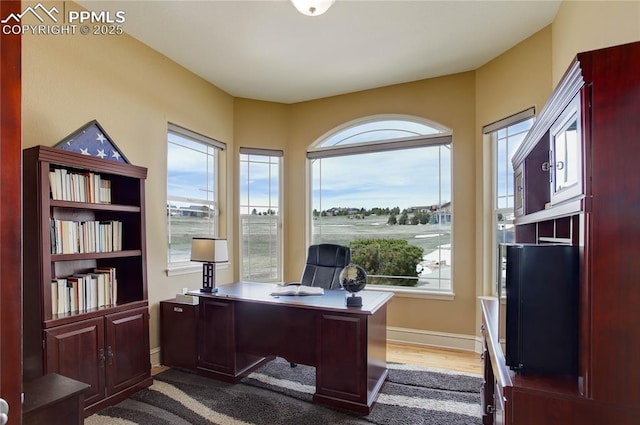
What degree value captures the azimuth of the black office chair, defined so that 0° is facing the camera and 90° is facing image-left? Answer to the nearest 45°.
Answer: approximately 45°

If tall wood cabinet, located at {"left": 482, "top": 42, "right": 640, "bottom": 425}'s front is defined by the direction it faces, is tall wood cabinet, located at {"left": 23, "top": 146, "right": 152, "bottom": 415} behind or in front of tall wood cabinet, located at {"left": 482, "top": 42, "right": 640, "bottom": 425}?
in front

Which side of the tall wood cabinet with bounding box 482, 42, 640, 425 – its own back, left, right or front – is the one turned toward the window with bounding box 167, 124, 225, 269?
front

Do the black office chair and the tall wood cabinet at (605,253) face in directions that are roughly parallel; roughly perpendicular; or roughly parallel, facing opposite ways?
roughly perpendicular

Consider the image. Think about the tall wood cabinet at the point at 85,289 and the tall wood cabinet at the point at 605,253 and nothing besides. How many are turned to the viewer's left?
1

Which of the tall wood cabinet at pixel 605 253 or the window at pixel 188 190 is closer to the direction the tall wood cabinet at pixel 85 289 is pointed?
the tall wood cabinet

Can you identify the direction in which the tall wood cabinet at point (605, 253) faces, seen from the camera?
facing to the left of the viewer

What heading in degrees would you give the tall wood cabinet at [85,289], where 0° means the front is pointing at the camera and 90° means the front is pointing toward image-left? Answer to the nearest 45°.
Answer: approximately 315°

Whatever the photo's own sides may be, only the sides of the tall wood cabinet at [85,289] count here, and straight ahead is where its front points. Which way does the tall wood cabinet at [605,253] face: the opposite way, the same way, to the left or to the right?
the opposite way

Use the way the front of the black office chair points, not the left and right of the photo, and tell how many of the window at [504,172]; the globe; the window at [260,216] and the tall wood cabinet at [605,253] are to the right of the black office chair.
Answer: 1
